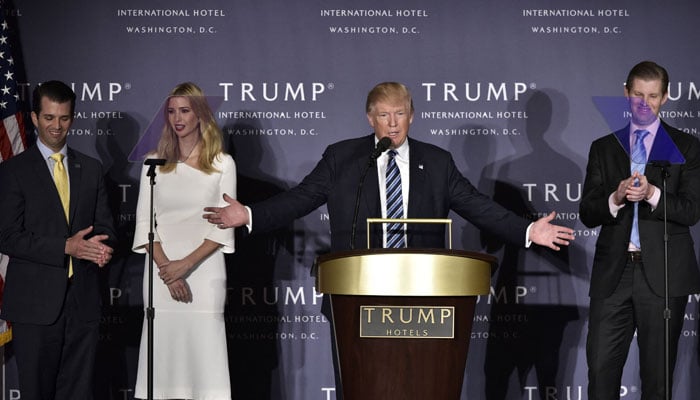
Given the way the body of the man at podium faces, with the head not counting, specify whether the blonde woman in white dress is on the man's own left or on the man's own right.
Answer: on the man's own right

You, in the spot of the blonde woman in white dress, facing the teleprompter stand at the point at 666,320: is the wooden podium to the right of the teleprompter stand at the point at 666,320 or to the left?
right

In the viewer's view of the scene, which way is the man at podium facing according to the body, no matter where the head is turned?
toward the camera

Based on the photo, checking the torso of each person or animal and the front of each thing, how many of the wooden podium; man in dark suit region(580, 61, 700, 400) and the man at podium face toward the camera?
3

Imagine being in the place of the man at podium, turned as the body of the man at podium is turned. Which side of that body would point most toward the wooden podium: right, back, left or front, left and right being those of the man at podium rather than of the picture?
front

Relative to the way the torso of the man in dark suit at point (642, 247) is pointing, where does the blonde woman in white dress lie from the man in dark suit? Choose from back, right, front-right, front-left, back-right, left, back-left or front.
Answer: right

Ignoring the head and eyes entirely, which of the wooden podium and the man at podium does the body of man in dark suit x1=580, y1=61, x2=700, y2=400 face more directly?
the wooden podium

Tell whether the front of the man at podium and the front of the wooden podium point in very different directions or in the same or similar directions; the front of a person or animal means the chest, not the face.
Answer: same or similar directions

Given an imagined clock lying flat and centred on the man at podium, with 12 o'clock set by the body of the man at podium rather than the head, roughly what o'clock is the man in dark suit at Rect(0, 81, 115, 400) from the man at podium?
The man in dark suit is roughly at 3 o'clock from the man at podium.

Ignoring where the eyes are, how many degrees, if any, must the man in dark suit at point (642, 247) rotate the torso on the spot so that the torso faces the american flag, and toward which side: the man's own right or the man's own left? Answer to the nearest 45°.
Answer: approximately 90° to the man's own right

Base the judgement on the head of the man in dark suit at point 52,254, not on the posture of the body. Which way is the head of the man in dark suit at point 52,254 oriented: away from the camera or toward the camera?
toward the camera

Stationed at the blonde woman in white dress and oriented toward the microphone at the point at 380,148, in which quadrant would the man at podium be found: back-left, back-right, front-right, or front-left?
front-left

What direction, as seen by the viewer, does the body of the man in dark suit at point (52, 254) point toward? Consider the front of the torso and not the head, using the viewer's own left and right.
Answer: facing the viewer and to the right of the viewer

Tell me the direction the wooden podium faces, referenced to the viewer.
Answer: facing the viewer

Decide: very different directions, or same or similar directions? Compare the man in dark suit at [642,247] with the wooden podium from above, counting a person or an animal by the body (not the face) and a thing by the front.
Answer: same or similar directions

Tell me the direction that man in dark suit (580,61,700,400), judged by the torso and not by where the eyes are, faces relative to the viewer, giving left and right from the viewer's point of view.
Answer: facing the viewer
